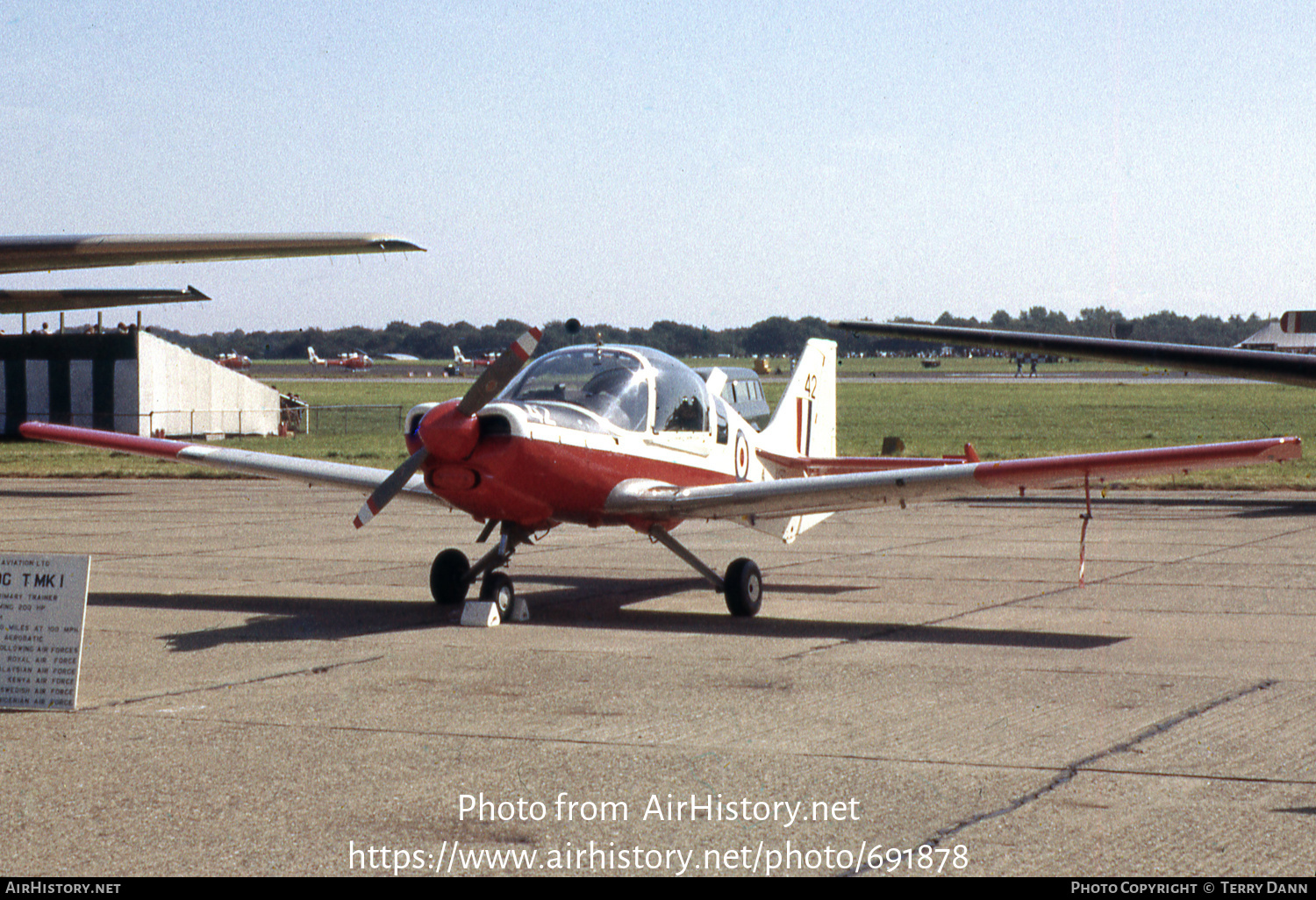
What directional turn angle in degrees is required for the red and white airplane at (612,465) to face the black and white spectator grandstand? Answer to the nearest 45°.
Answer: approximately 90° to its right

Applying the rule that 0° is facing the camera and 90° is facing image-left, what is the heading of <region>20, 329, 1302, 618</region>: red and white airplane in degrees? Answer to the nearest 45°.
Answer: approximately 45°
